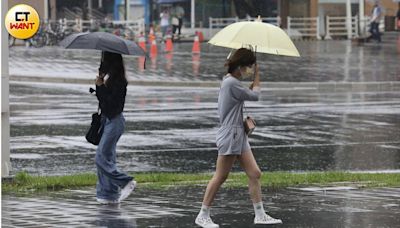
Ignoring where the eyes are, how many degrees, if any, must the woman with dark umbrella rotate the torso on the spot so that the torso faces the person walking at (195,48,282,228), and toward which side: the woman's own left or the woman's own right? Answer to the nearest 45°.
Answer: approximately 135° to the woman's own left

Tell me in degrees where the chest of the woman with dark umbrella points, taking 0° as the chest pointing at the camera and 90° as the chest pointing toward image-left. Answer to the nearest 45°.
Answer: approximately 90°

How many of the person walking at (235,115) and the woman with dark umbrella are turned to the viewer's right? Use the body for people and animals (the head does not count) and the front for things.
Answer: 1

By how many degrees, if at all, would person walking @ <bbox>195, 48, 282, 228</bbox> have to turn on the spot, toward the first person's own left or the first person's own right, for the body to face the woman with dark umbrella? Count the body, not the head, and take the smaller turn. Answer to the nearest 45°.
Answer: approximately 135° to the first person's own left

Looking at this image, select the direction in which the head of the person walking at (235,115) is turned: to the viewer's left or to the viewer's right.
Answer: to the viewer's right

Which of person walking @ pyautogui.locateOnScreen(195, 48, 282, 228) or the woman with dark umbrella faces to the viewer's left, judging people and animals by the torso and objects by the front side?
the woman with dark umbrella
